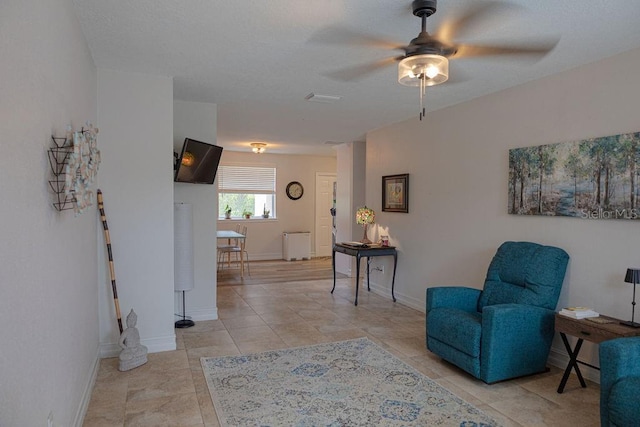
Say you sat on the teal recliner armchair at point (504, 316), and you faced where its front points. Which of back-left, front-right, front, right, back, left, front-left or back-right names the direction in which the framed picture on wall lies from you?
right

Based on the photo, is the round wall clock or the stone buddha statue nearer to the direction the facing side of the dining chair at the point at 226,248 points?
the stone buddha statue

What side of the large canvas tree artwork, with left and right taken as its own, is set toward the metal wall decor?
front

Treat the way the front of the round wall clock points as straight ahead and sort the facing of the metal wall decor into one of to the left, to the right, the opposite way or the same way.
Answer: to the left

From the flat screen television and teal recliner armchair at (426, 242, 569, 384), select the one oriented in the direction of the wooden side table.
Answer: the flat screen television

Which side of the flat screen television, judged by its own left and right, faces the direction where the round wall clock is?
left

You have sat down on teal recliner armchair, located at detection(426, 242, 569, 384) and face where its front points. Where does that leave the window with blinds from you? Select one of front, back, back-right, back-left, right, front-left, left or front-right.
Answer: right

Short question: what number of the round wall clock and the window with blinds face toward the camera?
2

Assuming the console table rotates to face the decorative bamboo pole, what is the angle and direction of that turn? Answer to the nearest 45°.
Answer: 0° — it already faces it

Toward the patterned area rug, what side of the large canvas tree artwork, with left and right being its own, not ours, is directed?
front

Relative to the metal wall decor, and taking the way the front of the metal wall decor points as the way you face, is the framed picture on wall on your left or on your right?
on your left

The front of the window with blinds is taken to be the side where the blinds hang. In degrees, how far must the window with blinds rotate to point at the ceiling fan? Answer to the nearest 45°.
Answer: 0° — it already faces it

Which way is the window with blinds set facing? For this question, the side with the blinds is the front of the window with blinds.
toward the camera

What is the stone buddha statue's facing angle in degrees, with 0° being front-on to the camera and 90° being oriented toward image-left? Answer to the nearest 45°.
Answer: approximately 315°

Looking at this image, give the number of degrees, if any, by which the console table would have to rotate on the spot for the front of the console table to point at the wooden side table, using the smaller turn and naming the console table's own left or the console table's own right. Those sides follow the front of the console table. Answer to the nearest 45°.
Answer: approximately 90° to the console table's own left

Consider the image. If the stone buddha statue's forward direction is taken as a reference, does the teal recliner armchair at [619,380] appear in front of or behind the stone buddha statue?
in front
